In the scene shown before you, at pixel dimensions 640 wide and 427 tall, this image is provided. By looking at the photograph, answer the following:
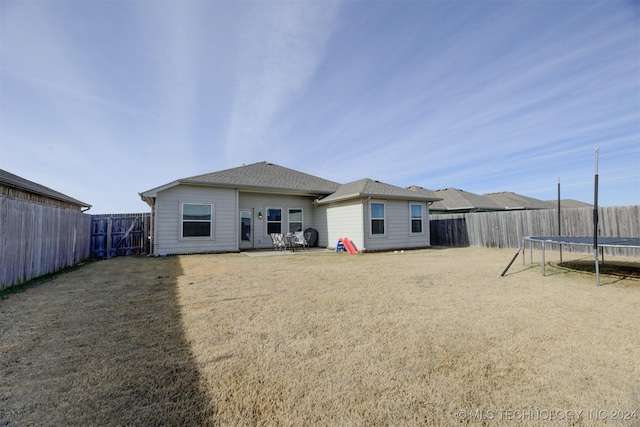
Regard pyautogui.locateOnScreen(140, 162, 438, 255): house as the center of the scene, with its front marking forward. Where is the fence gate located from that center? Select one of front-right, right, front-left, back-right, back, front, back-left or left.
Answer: left

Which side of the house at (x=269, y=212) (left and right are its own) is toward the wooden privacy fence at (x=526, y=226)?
right

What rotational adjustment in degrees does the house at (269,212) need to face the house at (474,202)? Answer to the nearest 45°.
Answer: approximately 45° to its right

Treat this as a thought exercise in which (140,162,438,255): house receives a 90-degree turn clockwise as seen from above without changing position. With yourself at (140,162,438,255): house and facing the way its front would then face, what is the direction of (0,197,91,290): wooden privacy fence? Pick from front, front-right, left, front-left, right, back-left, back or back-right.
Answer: back-right

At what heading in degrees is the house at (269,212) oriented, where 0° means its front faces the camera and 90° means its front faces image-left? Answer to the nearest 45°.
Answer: approximately 180°

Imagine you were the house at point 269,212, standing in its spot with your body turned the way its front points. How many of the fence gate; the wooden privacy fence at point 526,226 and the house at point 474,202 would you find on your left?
1
